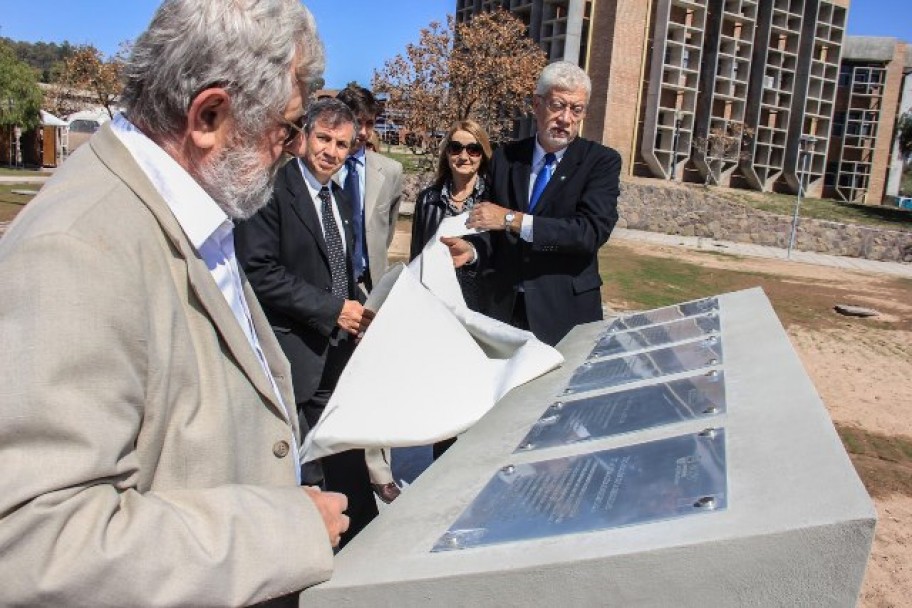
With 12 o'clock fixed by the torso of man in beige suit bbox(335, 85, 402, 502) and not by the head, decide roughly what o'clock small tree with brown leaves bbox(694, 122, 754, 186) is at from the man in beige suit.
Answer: The small tree with brown leaves is roughly at 7 o'clock from the man in beige suit.

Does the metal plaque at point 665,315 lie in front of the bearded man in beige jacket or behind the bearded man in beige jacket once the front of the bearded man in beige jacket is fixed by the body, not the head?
in front

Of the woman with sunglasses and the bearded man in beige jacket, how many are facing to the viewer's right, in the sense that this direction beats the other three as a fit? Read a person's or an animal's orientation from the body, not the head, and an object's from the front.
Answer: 1

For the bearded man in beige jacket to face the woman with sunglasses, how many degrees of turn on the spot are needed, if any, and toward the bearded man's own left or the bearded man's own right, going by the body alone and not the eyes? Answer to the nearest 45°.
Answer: approximately 45° to the bearded man's own left

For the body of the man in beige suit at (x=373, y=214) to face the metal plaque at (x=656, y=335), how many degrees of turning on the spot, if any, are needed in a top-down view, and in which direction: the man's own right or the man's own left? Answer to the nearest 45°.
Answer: approximately 45° to the man's own left

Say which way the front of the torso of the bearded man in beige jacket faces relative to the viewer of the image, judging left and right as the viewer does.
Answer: facing to the right of the viewer

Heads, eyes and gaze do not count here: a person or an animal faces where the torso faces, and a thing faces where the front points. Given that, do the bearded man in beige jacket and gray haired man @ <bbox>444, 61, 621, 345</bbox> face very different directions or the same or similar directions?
very different directions

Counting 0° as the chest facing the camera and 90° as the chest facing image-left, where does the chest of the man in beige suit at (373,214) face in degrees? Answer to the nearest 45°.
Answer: approximately 0°
